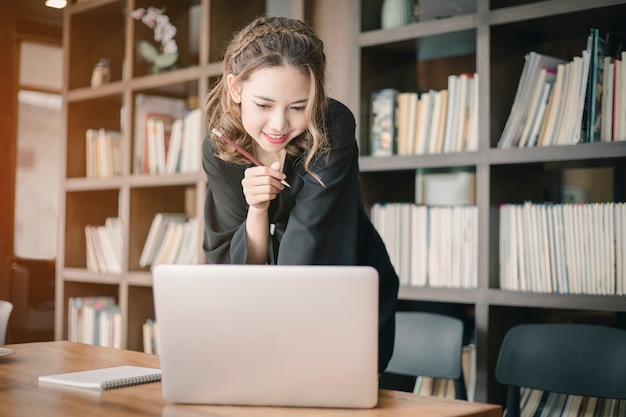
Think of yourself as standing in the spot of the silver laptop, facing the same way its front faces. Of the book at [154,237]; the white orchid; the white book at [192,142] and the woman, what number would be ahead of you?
4

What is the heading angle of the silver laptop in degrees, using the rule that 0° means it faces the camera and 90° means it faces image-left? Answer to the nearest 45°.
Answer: approximately 180°

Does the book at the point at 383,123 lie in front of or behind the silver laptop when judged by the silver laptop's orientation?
in front

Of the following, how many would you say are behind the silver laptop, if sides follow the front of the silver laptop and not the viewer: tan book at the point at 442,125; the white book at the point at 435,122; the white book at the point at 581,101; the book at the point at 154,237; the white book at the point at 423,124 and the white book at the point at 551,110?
0

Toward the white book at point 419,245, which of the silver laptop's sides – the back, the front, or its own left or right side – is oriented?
front

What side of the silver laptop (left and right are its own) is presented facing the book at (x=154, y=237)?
front

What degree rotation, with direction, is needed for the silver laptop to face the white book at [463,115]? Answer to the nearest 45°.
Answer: approximately 45° to its right

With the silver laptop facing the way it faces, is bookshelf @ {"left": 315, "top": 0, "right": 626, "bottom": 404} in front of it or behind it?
in front

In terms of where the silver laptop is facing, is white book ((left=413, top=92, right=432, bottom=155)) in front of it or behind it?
in front

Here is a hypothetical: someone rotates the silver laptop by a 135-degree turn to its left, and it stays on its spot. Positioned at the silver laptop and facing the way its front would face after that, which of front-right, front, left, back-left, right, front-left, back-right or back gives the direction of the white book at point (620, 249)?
back

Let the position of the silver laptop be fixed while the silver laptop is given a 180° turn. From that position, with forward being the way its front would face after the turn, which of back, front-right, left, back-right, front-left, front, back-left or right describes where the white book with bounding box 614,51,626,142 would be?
back-left

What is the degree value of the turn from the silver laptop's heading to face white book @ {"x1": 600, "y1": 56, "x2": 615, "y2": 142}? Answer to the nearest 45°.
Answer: approximately 45° to its right

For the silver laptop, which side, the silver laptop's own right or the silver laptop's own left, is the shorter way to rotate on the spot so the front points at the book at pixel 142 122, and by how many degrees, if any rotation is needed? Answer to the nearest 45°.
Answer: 0° — it already faces it

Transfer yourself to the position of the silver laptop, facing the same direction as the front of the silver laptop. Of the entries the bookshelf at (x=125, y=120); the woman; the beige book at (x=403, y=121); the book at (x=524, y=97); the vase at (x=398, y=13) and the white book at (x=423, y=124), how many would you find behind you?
0

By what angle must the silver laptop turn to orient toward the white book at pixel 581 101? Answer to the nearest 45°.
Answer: approximately 45° to its right

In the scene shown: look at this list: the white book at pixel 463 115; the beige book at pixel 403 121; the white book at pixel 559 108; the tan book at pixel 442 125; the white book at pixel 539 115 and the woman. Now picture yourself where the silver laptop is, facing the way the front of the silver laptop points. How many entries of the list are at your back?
0
